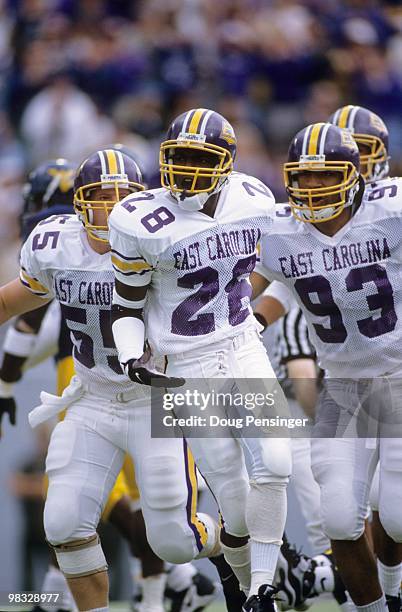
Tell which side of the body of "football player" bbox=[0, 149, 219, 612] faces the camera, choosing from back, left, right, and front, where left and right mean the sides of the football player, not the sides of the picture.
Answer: front

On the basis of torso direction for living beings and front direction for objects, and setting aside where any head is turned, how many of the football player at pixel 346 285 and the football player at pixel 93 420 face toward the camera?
2

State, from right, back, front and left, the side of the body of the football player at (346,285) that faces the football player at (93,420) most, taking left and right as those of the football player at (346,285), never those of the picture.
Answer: right

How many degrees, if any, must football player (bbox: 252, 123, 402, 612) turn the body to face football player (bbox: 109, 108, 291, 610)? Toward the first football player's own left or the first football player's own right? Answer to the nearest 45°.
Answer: approximately 45° to the first football player's own right

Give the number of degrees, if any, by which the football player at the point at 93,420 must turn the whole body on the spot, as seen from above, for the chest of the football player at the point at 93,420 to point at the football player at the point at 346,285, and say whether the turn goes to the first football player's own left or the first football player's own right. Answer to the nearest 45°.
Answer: approximately 90° to the first football player's own left

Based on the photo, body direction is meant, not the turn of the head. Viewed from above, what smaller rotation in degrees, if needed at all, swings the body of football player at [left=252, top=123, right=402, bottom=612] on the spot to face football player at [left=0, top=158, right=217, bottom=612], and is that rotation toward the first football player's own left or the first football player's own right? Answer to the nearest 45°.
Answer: approximately 135° to the first football player's own right

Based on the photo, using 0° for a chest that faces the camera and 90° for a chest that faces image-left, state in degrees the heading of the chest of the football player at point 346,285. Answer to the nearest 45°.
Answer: approximately 0°

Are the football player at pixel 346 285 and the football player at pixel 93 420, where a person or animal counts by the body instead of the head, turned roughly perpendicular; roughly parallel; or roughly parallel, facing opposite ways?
roughly parallel

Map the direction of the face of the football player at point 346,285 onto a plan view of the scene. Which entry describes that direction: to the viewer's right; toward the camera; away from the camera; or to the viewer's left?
toward the camera

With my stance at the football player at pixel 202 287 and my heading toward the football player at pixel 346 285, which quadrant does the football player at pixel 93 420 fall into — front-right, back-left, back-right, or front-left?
back-left
